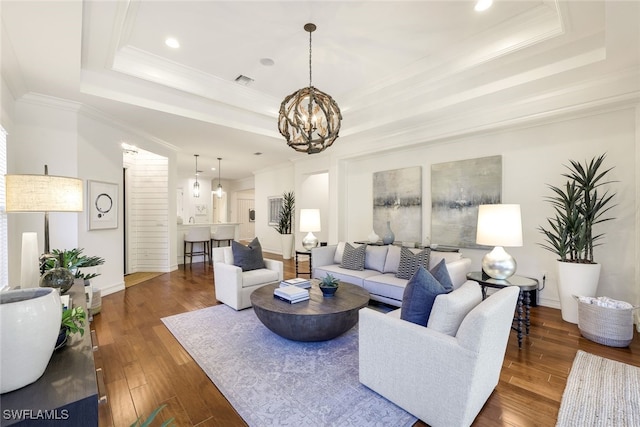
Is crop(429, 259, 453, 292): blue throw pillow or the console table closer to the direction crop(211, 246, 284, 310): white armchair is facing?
the blue throw pillow

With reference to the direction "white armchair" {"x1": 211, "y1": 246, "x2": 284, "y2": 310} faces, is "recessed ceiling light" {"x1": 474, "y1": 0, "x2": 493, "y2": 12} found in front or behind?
in front

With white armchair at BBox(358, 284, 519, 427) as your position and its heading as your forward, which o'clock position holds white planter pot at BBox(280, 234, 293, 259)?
The white planter pot is roughly at 12 o'clock from the white armchair.

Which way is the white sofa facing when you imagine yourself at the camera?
facing the viewer and to the left of the viewer

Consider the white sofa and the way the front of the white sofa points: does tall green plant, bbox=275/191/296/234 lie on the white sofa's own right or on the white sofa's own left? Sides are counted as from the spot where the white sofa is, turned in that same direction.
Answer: on the white sofa's own right

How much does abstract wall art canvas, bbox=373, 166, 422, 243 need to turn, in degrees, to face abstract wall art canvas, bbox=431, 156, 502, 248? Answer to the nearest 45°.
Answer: approximately 90° to its left

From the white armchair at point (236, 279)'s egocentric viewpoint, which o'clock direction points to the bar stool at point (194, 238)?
The bar stool is roughly at 7 o'clock from the white armchair.

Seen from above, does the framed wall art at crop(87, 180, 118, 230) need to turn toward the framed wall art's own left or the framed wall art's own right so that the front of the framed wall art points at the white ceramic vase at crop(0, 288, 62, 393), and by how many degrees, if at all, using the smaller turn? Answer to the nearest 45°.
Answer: approximately 45° to the framed wall art's own right

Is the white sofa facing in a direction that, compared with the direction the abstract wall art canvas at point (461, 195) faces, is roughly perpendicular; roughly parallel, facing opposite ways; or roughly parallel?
roughly parallel

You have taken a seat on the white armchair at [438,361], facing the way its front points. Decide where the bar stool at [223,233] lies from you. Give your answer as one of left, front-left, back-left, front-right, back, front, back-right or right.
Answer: front

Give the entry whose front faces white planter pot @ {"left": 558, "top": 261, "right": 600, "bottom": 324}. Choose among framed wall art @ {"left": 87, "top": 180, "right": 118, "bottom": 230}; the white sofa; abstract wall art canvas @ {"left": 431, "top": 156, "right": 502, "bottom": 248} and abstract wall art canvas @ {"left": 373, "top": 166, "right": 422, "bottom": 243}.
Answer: the framed wall art

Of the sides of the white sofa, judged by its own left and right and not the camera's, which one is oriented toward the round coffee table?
front

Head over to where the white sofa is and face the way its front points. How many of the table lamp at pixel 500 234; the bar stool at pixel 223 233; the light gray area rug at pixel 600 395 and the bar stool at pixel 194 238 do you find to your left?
2

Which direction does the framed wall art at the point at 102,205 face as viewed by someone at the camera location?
facing the viewer and to the right of the viewer

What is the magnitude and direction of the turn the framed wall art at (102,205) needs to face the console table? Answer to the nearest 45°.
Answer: approximately 45° to its right

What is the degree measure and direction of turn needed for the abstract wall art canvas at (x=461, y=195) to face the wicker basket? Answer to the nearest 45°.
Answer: approximately 90° to its left

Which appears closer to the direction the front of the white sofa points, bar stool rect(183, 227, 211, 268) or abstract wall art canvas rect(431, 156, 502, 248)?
the bar stool
